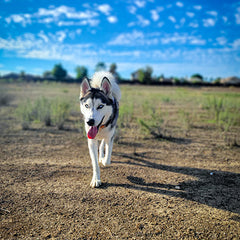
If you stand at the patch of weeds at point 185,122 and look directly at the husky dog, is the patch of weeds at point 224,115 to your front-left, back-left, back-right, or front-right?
back-left

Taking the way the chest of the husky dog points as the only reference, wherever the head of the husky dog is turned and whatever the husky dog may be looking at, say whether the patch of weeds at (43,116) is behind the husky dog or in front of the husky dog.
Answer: behind

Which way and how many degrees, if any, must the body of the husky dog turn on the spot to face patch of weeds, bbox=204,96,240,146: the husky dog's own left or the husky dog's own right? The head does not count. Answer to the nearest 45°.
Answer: approximately 135° to the husky dog's own left

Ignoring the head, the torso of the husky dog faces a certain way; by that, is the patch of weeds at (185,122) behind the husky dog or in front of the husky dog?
behind

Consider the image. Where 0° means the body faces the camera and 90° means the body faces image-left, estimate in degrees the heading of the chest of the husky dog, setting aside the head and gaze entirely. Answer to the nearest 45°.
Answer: approximately 0°
